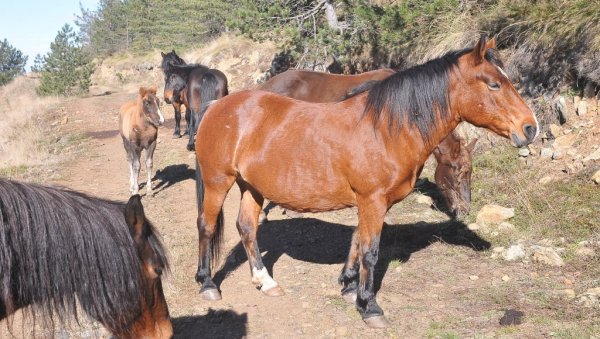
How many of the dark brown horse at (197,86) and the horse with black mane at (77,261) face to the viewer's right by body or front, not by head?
1

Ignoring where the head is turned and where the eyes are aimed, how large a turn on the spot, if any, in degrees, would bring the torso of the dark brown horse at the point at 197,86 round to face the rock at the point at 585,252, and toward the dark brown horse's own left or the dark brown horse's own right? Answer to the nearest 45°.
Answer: approximately 135° to the dark brown horse's own left

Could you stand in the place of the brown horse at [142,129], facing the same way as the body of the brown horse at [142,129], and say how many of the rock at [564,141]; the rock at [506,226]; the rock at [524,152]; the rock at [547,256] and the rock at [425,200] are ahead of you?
5

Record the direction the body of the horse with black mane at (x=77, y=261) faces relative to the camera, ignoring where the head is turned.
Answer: to the viewer's right

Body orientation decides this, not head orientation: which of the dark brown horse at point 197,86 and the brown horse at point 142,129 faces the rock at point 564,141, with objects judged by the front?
the brown horse

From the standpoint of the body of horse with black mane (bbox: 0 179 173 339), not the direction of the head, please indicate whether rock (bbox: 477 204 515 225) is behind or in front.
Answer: in front

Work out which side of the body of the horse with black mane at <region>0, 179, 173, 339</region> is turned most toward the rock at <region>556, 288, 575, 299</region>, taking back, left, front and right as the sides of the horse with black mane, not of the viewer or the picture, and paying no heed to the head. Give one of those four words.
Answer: front

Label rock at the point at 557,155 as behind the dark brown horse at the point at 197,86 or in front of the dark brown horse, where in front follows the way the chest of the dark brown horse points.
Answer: behind

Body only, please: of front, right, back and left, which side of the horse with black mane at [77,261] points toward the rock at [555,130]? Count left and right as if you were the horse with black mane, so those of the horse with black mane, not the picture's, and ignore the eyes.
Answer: front

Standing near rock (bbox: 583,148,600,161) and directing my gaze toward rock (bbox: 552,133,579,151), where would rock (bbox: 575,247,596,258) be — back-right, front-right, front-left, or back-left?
back-left
